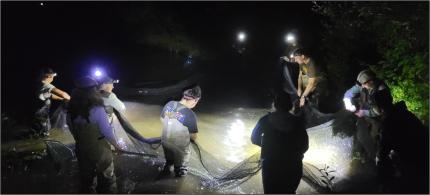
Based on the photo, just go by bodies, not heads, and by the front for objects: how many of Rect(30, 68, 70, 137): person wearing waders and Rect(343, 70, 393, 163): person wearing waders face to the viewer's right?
1

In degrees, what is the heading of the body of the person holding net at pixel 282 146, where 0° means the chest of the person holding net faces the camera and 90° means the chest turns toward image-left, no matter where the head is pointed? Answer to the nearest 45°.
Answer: approximately 180°

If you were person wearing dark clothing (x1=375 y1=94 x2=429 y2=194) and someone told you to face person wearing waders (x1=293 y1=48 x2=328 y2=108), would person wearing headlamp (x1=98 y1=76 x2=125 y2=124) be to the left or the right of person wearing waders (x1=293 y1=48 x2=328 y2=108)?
left

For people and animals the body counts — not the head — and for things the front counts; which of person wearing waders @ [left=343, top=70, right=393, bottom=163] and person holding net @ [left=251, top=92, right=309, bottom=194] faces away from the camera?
the person holding net

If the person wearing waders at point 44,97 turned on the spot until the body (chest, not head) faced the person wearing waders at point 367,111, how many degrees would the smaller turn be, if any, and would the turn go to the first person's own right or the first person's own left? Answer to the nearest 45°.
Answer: approximately 45° to the first person's own right

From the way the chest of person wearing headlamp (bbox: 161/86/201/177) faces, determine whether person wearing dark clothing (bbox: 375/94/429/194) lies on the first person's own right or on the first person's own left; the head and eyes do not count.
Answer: on the first person's own right

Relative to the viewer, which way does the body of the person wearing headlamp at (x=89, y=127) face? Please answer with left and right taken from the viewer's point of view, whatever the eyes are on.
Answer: facing away from the viewer and to the right of the viewer

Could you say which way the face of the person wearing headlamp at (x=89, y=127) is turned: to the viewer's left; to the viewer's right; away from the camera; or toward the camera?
away from the camera

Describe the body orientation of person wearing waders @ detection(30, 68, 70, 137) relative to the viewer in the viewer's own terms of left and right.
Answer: facing to the right of the viewer

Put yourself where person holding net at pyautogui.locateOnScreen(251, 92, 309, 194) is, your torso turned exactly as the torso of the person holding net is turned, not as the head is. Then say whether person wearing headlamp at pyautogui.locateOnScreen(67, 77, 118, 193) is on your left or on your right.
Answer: on your left

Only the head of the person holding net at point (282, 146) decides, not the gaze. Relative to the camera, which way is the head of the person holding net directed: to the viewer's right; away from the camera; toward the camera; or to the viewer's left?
away from the camera
